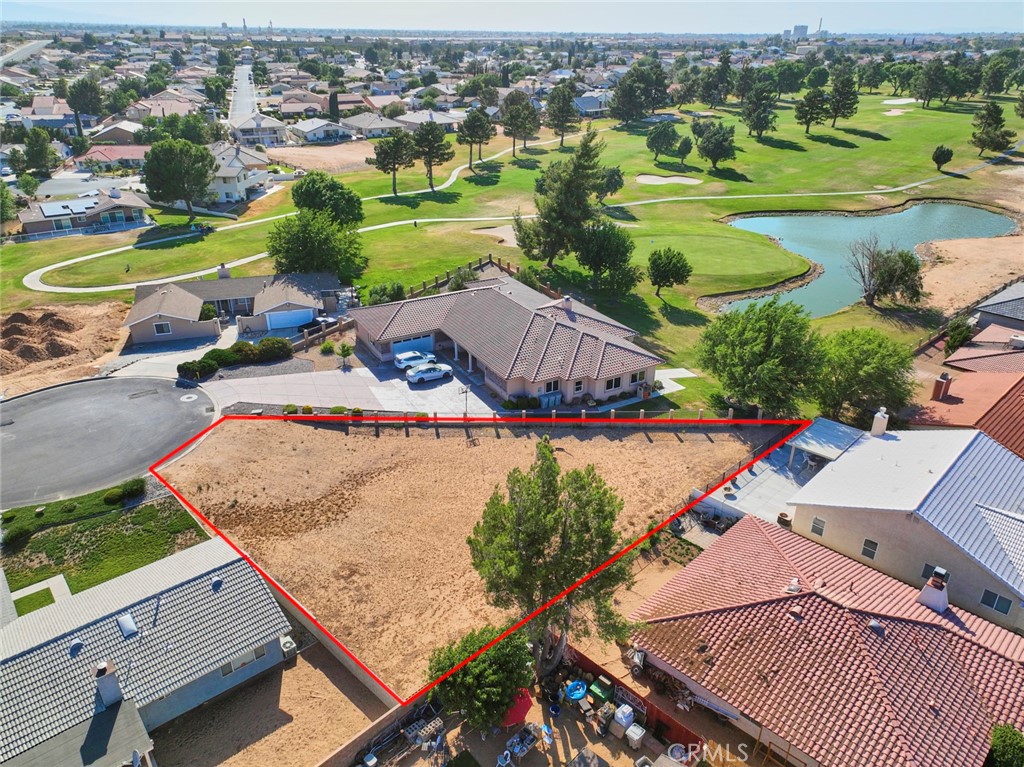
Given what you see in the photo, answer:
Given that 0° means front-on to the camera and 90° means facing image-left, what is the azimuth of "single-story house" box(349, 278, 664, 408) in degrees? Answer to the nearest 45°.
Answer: approximately 45°

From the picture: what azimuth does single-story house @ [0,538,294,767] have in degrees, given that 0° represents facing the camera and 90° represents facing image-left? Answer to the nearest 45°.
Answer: approximately 135°

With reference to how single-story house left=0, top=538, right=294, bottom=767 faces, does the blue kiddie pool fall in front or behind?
behind

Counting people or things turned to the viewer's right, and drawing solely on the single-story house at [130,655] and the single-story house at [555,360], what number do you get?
0

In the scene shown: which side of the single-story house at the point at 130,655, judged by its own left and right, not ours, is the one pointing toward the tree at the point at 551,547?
right

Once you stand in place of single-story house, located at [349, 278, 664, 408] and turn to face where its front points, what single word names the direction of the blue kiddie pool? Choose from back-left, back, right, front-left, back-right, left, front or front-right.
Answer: front-left

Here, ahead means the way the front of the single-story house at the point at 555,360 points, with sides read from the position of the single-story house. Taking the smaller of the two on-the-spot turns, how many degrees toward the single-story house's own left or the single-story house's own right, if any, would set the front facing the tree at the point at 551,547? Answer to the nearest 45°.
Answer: approximately 45° to the single-story house's own left

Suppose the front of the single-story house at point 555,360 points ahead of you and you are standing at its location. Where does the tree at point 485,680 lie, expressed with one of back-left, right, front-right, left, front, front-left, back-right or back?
front-left

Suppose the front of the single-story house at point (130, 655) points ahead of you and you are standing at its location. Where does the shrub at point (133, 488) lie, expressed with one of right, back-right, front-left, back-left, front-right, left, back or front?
front-right

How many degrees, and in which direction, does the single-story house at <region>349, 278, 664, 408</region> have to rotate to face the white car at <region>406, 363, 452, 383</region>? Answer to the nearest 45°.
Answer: approximately 45° to its right

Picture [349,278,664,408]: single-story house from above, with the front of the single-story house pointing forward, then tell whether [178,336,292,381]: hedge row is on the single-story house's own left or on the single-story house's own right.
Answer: on the single-story house's own right

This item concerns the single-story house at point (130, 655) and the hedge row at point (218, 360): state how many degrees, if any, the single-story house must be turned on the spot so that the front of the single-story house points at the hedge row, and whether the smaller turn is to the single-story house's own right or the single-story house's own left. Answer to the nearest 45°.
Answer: approximately 45° to the single-story house's own right
